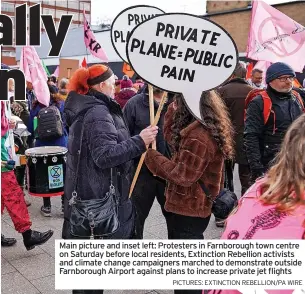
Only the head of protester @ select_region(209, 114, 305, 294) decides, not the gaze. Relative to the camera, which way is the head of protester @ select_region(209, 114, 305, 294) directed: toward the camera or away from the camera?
away from the camera

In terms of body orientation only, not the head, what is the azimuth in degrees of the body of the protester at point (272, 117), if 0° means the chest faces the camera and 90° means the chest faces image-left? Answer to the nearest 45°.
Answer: approximately 315°

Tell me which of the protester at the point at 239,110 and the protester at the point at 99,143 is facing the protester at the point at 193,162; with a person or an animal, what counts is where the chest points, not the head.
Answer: the protester at the point at 99,143

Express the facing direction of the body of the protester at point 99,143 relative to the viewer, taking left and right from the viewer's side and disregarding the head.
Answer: facing to the right of the viewer

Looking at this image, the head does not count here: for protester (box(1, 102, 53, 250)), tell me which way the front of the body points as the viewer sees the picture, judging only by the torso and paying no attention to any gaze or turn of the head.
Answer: to the viewer's right
